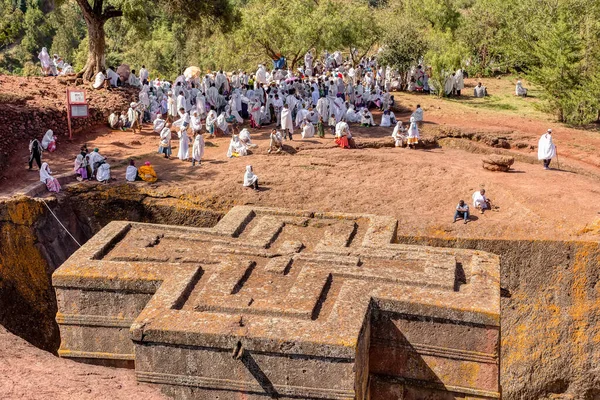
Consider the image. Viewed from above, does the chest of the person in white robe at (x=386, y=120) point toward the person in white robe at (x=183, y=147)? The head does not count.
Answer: no

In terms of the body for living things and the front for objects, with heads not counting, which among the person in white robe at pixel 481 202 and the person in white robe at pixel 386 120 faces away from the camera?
the person in white robe at pixel 386 120

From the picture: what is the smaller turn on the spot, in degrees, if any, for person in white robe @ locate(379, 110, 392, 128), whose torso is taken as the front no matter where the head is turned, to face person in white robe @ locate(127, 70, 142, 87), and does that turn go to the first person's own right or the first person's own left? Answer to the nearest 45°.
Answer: approximately 90° to the first person's own left

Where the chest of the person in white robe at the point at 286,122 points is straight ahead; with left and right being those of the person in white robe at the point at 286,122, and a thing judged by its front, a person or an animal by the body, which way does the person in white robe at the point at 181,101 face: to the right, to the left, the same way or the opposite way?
the same way

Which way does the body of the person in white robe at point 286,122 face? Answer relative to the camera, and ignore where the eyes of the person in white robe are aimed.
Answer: away from the camera

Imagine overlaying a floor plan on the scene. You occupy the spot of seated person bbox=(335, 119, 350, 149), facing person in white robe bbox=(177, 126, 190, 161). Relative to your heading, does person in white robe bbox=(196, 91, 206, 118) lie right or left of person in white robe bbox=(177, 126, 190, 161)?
right

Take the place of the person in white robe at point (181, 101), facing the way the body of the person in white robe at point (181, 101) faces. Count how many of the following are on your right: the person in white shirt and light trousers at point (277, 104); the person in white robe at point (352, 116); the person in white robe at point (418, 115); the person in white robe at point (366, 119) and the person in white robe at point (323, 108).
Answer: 5

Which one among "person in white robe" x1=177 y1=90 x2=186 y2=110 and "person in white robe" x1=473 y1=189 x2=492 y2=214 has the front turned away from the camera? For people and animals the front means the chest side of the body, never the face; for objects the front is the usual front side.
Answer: "person in white robe" x1=177 y1=90 x2=186 y2=110

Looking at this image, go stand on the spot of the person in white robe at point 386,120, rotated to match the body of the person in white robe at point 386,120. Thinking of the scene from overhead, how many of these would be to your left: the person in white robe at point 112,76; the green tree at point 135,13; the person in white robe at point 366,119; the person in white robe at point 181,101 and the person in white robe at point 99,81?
5

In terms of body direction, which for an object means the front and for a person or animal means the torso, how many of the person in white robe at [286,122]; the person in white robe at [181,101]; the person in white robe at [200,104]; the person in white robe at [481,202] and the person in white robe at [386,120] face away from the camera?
4

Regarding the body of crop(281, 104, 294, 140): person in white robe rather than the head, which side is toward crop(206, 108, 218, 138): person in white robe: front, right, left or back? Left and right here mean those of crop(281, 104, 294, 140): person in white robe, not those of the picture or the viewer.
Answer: left

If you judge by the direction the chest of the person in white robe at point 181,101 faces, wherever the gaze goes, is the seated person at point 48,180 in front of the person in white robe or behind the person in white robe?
behind

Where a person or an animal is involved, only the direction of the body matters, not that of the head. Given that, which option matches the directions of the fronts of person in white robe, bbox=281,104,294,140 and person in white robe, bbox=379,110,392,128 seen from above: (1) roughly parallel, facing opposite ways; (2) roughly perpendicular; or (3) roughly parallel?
roughly parallel

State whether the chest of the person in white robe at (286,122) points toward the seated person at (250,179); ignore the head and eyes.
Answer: no

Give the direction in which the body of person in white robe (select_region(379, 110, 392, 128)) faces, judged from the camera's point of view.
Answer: away from the camera

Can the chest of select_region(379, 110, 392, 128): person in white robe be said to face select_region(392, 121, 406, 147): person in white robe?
no

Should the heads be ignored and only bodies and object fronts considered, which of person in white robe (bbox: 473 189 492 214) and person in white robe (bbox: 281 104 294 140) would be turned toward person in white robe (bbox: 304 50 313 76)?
person in white robe (bbox: 281 104 294 140)
